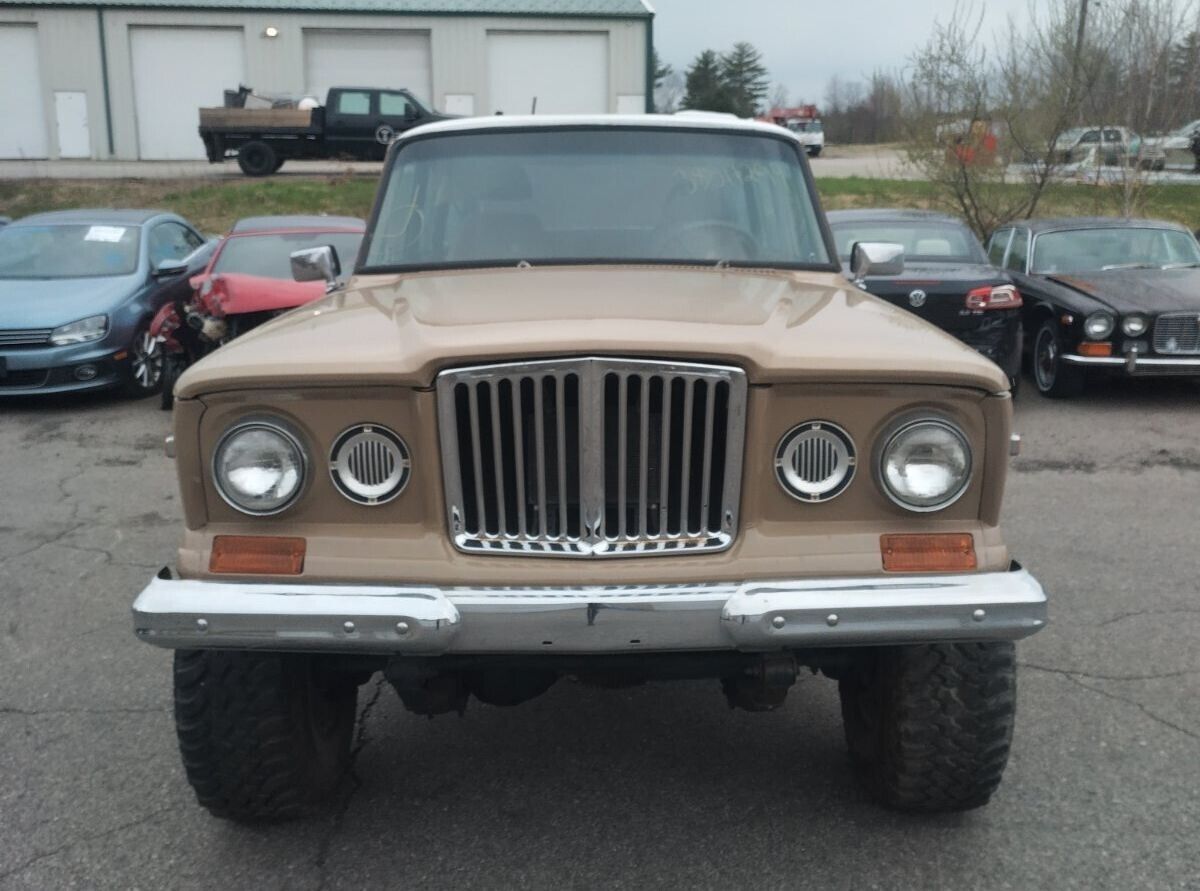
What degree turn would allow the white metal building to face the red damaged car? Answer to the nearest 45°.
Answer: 0° — it already faces it

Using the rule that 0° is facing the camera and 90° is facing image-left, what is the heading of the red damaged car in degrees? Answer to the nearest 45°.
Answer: approximately 0°

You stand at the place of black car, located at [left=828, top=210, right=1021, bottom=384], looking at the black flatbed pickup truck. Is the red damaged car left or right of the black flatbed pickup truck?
left

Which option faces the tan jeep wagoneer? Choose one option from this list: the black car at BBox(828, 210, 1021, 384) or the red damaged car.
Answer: the red damaged car

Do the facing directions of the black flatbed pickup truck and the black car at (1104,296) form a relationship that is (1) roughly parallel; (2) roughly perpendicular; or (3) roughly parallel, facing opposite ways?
roughly perpendicular

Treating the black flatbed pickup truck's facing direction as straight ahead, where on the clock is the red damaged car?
The red damaged car is roughly at 3 o'clock from the black flatbed pickup truck.

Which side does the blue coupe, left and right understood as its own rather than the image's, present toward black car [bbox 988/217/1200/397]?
left

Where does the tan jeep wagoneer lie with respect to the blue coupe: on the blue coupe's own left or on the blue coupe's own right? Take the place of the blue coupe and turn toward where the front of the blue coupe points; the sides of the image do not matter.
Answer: on the blue coupe's own left

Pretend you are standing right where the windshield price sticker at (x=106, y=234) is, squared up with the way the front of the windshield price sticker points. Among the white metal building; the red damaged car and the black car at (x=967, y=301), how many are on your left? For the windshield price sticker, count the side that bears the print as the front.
2

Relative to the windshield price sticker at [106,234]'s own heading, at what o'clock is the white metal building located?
The white metal building is roughly at 5 o'clock from the windshield price sticker.

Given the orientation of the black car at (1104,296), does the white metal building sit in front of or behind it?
behind

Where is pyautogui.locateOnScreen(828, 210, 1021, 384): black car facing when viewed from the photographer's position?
facing away from the viewer

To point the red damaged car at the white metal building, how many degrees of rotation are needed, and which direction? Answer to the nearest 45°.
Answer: approximately 180°
